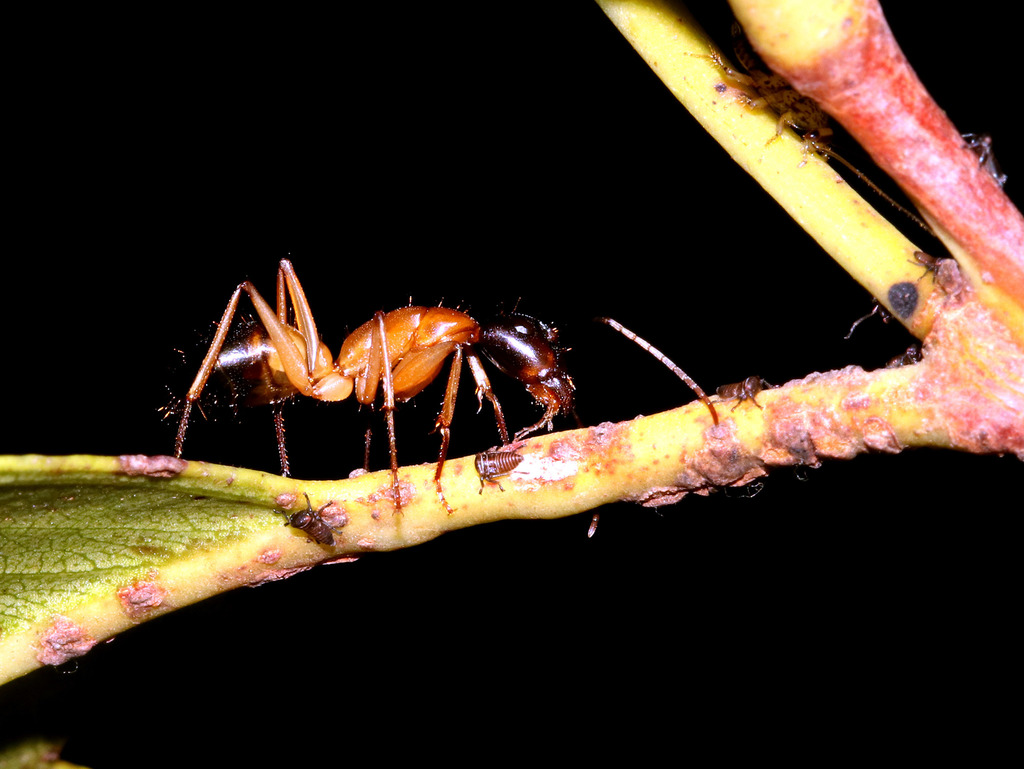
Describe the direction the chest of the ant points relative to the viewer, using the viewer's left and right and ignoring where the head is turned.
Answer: facing to the right of the viewer

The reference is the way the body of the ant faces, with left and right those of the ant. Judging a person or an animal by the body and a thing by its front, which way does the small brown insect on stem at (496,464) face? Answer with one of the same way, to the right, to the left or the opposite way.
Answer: the opposite way

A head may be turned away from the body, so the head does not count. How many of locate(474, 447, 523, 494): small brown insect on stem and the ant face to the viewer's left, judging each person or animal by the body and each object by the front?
1

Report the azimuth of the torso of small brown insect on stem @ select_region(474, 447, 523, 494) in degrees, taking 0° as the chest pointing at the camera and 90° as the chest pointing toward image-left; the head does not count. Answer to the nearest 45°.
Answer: approximately 90°

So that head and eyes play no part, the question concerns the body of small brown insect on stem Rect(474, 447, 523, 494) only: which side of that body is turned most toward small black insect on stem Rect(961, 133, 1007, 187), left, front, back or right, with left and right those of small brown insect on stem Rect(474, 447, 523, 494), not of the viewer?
back

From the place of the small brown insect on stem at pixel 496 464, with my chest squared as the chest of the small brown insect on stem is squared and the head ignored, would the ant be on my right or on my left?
on my right
